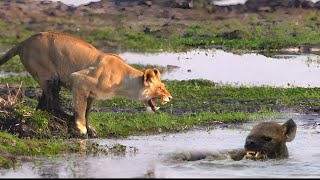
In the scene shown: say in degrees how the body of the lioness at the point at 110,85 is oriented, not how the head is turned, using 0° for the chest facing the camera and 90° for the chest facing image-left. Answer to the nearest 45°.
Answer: approximately 270°

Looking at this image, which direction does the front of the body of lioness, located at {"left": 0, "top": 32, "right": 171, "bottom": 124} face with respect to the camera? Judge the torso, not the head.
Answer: to the viewer's right

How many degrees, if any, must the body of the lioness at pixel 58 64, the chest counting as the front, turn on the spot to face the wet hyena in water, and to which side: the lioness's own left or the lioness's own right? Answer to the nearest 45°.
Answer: approximately 45° to the lioness's own right

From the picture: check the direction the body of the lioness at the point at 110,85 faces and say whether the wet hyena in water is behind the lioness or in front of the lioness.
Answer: in front
